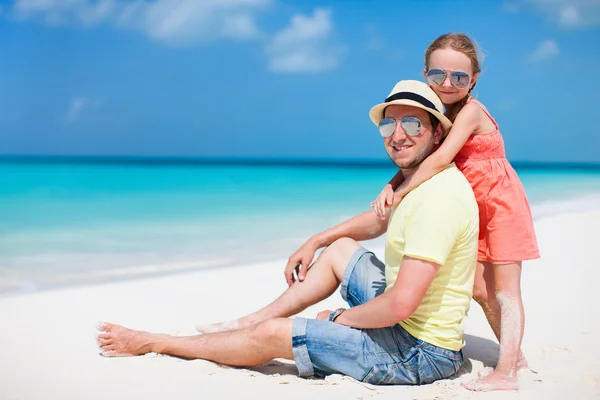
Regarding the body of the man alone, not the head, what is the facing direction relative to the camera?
to the viewer's left

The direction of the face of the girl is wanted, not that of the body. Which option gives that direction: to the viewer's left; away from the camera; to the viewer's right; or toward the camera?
toward the camera
